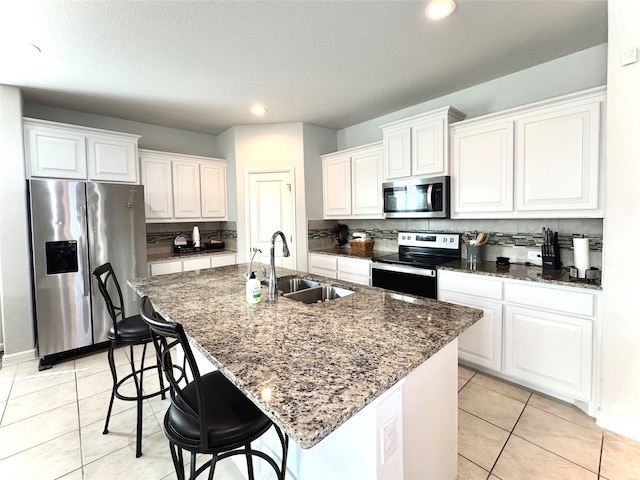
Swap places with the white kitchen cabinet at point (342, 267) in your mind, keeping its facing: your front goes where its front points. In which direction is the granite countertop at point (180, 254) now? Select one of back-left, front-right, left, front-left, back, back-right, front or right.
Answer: front-right

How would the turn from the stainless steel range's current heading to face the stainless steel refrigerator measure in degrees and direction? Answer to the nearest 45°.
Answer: approximately 45° to its right

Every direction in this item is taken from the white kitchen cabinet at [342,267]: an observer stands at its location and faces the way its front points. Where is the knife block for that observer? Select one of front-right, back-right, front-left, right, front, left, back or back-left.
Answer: left

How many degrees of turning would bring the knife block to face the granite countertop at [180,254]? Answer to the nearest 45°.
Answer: approximately 45° to its right

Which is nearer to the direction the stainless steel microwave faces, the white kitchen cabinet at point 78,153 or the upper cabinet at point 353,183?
the white kitchen cabinet

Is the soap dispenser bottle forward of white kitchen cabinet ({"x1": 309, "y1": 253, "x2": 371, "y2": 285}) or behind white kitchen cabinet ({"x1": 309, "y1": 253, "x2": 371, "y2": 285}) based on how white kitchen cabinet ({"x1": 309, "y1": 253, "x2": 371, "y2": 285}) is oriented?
forward
